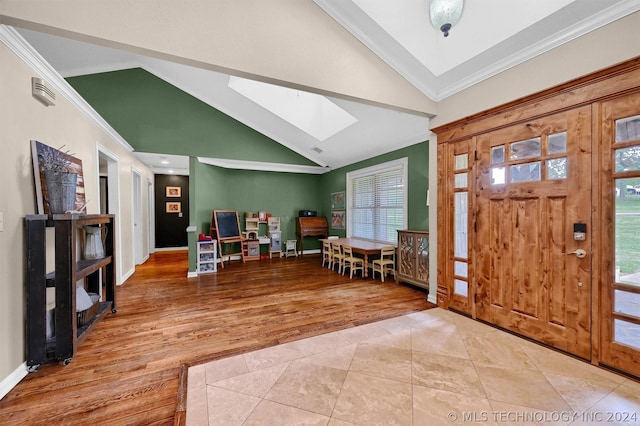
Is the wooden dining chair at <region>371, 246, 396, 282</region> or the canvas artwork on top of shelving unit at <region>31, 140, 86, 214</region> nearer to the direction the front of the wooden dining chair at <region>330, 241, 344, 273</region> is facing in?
the wooden dining chair

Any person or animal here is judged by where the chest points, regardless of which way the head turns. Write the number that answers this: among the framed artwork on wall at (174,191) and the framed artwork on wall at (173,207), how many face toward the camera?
2

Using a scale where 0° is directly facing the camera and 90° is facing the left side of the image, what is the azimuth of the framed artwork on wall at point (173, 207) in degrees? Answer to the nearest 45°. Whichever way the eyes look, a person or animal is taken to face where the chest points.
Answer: approximately 0°

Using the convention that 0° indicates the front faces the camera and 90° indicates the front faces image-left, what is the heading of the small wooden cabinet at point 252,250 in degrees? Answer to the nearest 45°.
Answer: approximately 0°

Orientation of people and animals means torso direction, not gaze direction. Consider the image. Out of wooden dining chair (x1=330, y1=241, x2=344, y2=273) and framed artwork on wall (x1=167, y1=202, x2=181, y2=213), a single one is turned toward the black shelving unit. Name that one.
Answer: the framed artwork on wall

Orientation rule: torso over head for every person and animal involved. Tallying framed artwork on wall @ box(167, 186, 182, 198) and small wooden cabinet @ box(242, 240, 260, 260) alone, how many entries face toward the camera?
2

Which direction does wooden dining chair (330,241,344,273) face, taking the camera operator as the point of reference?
facing away from the viewer and to the right of the viewer

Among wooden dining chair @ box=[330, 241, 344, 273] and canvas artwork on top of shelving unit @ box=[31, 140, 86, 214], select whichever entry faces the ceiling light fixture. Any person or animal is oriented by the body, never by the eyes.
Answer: the canvas artwork on top of shelving unit

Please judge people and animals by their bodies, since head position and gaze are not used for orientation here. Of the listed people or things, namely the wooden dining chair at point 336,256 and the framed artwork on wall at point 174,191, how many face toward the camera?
1
